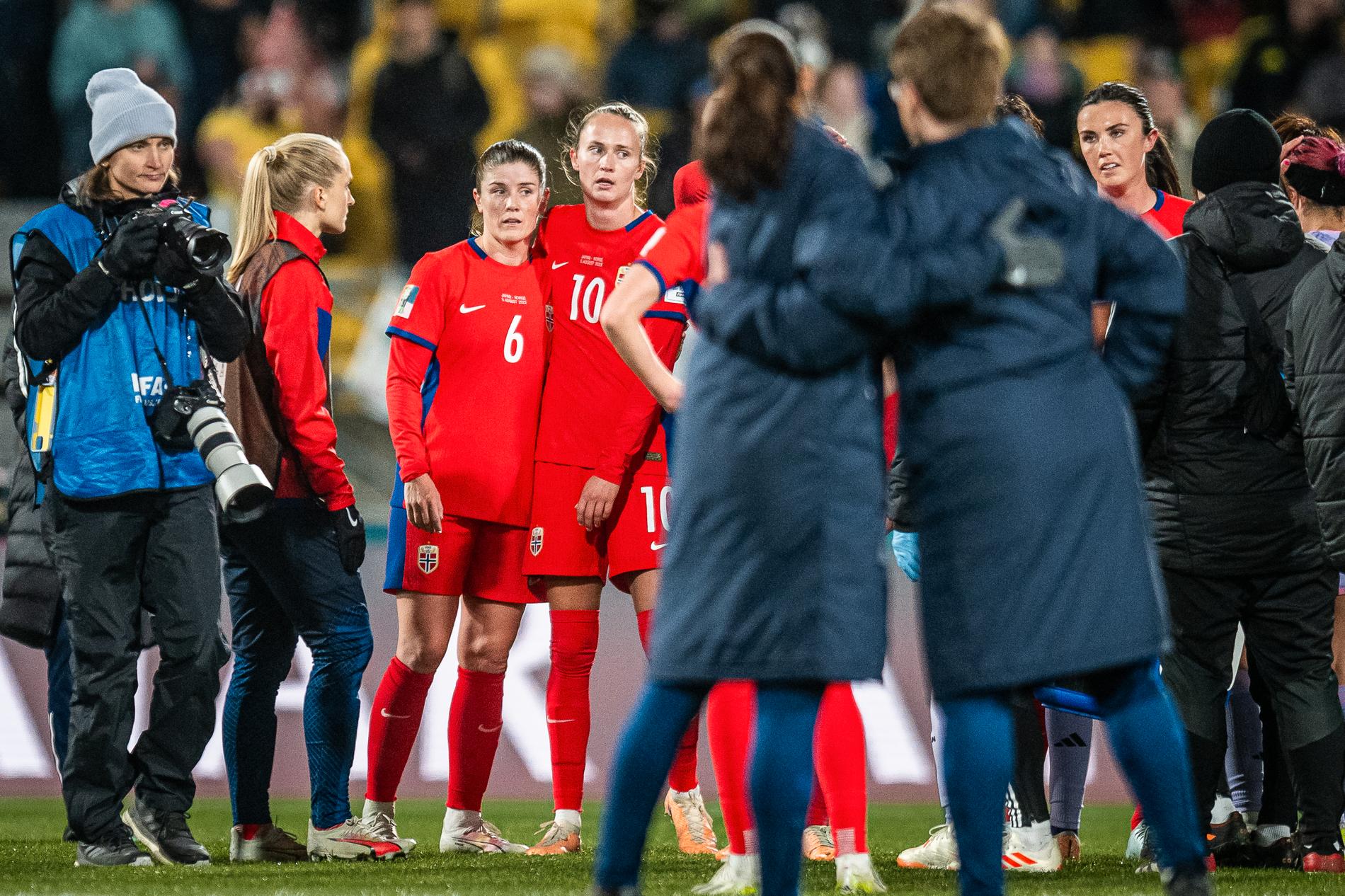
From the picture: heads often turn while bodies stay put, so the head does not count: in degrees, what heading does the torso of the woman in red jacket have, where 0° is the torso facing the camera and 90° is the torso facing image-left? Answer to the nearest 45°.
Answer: approximately 270°

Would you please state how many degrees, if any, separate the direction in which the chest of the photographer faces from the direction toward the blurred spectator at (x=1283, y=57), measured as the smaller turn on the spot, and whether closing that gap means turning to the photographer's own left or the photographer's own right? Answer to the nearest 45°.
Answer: approximately 90° to the photographer's own left

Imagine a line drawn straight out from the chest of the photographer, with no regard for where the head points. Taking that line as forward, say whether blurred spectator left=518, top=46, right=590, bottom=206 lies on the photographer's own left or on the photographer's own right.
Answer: on the photographer's own left

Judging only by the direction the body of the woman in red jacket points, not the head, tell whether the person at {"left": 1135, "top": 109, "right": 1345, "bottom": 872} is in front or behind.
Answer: in front

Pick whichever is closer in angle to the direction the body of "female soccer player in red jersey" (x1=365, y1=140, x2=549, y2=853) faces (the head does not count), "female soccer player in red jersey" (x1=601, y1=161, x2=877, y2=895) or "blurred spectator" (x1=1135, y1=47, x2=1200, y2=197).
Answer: the female soccer player in red jersey

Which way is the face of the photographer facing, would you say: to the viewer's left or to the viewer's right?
to the viewer's right

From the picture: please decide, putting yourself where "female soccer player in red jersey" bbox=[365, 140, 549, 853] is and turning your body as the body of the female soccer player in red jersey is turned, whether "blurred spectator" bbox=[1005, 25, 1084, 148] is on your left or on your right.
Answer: on your left

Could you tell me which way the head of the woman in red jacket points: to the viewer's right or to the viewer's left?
to the viewer's right

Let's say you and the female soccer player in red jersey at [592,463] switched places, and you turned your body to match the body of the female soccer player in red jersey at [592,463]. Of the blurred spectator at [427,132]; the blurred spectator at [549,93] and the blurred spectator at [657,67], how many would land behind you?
3

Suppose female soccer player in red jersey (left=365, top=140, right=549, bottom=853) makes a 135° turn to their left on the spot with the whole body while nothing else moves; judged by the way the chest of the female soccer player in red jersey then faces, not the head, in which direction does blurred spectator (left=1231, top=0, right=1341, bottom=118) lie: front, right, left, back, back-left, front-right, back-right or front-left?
front-right
